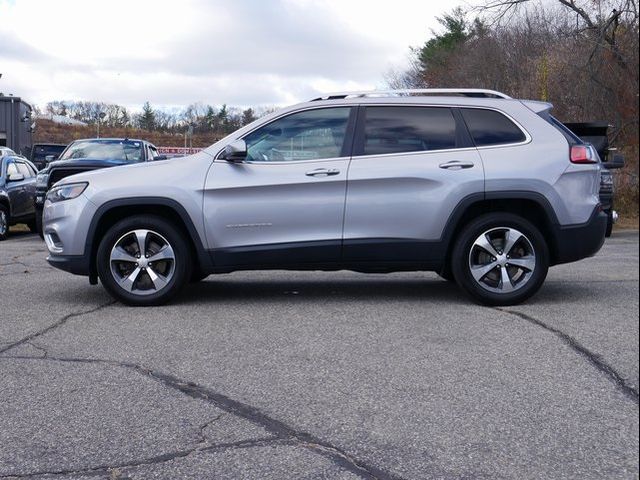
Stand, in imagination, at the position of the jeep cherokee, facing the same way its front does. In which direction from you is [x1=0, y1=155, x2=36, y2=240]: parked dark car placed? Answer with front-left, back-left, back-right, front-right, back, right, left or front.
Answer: front-right

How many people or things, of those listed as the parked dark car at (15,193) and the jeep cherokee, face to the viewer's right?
0

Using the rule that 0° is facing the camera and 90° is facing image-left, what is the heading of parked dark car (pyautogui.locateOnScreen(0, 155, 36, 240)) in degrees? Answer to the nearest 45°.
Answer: approximately 45°

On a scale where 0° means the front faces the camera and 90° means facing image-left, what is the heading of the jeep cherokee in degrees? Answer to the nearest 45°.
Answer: approximately 90°

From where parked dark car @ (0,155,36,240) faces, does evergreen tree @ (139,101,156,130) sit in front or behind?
behind

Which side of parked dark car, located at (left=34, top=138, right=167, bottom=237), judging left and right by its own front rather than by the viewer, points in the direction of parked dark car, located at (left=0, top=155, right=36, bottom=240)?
right

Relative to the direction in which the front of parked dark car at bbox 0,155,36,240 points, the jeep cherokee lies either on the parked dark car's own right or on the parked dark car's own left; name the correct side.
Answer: on the parked dark car's own left

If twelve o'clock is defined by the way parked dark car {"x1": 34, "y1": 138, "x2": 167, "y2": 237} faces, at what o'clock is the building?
The building is roughly at 4 o'clock from the parked dark car.

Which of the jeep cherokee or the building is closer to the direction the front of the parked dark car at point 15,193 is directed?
the jeep cherokee

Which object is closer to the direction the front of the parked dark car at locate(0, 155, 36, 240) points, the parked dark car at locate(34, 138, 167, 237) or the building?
the parked dark car

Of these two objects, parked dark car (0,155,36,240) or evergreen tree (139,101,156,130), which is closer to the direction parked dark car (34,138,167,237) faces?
the parked dark car

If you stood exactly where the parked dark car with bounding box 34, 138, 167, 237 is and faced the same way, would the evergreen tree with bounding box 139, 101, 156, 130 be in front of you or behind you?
behind

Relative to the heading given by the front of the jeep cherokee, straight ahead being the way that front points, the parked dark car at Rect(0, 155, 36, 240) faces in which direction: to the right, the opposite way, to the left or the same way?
to the left
